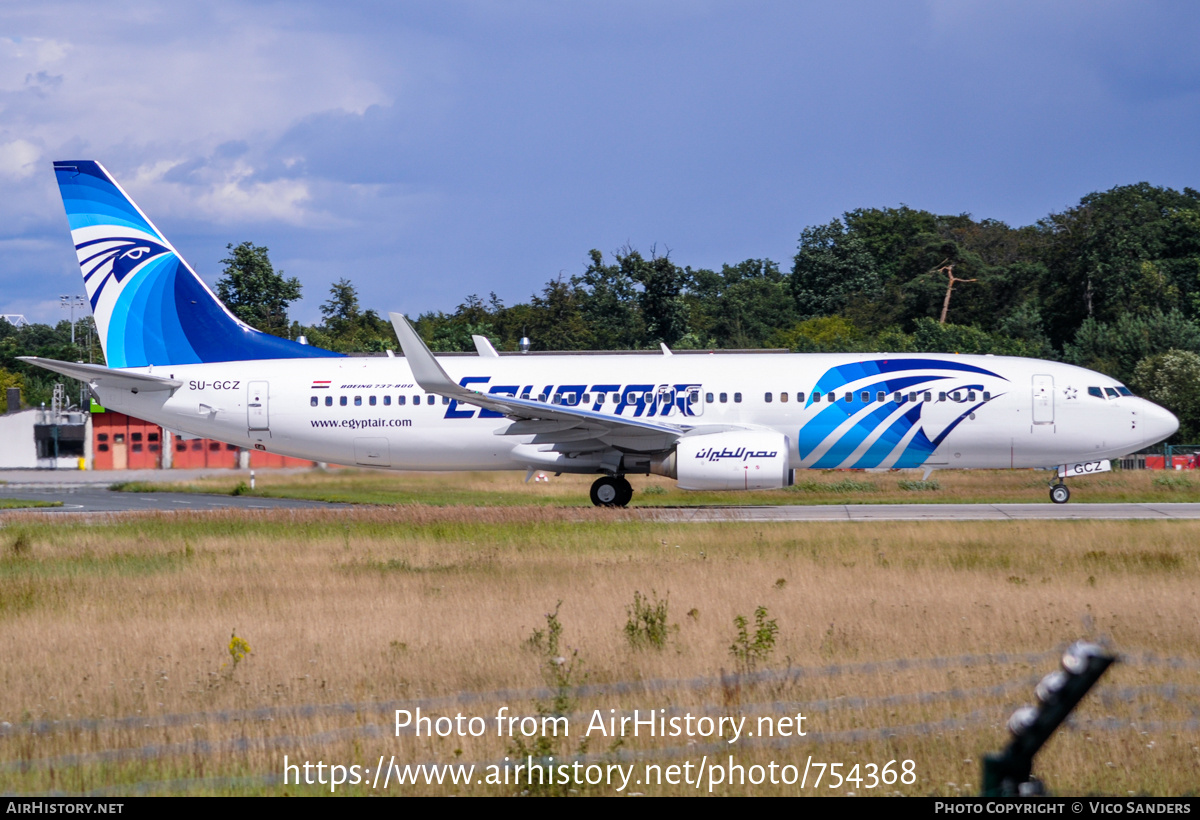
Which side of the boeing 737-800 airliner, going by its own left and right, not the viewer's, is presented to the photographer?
right

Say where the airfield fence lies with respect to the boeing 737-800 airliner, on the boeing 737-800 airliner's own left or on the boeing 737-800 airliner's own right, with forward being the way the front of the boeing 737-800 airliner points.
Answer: on the boeing 737-800 airliner's own right
